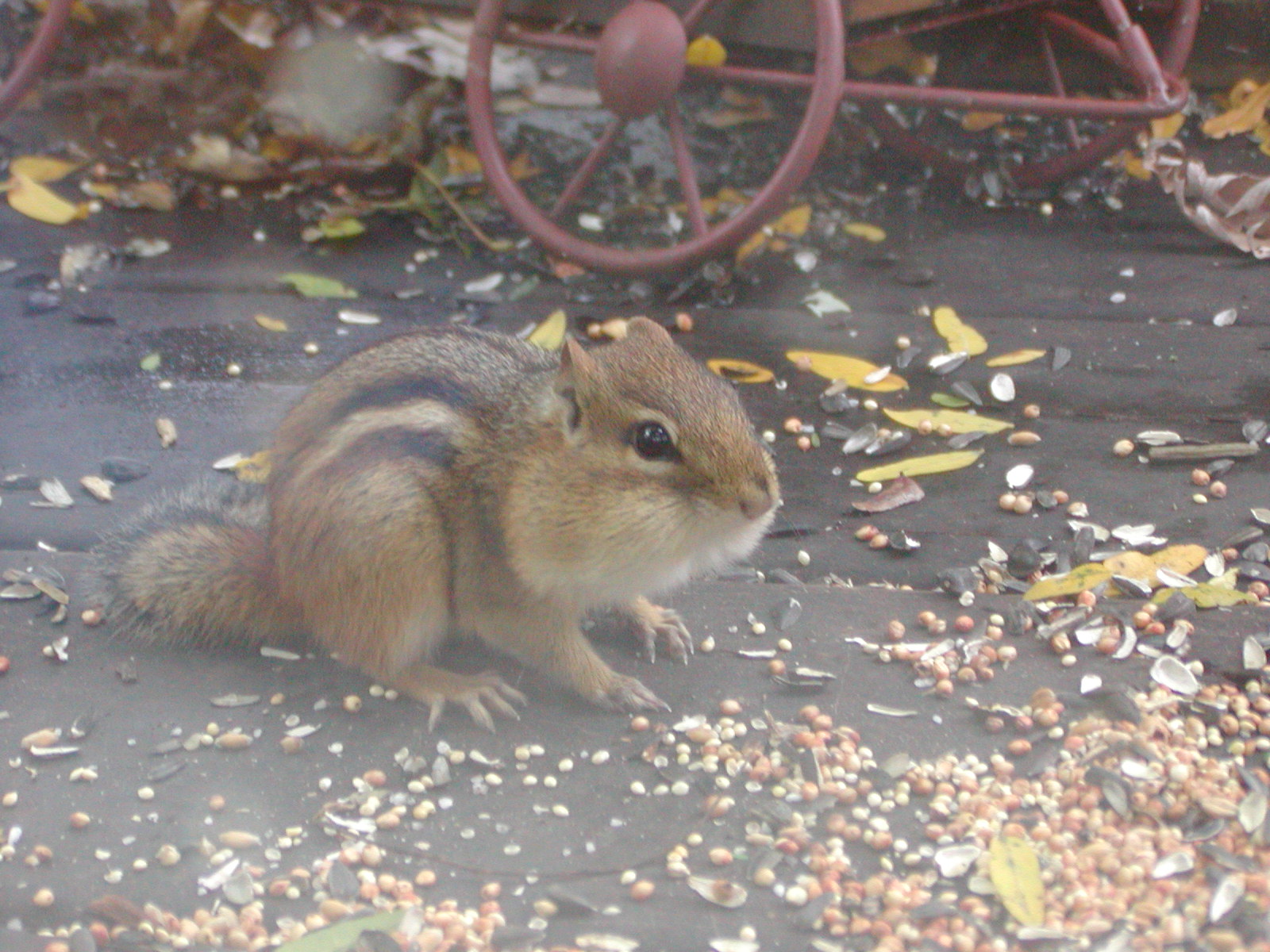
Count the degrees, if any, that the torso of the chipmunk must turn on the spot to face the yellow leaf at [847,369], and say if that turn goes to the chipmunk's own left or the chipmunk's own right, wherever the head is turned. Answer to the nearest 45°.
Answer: approximately 45° to the chipmunk's own left

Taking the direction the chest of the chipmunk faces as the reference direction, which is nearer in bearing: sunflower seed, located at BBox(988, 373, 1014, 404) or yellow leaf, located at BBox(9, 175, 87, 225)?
the sunflower seed

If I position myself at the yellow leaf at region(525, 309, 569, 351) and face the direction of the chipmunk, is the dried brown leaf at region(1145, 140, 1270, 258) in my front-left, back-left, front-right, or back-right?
back-left

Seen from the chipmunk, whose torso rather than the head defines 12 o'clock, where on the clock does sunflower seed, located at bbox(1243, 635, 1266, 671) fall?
The sunflower seed is roughly at 12 o'clock from the chipmunk.

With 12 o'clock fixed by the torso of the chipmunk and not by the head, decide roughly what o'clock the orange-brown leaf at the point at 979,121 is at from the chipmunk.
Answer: The orange-brown leaf is roughly at 10 o'clock from the chipmunk.

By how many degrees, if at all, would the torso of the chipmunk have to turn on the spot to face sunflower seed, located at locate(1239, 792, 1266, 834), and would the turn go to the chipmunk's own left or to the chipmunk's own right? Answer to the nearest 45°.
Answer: approximately 45° to the chipmunk's own right

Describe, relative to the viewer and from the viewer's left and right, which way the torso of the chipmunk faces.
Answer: facing to the right of the viewer

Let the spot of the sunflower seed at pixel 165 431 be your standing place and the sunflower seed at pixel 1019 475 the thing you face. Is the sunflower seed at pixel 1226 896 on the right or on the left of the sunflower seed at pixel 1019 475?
right

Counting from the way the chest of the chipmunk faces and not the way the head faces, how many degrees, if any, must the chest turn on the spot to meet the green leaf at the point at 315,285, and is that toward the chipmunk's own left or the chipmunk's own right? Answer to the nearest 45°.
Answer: approximately 90° to the chipmunk's own left

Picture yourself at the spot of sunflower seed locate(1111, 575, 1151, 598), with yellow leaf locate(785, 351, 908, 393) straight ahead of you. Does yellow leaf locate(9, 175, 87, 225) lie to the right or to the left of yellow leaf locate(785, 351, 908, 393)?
left
